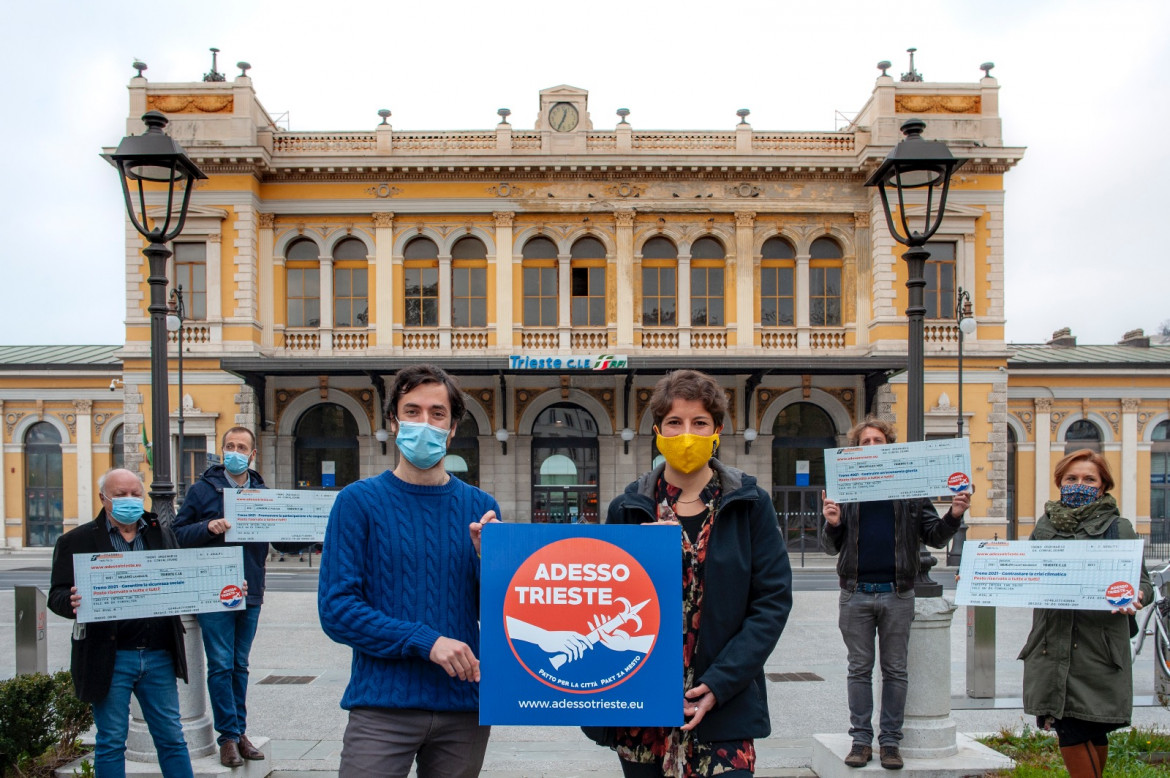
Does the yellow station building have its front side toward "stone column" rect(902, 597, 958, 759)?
yes

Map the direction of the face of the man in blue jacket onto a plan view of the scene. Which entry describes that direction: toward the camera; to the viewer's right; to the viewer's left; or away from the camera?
toward the camera

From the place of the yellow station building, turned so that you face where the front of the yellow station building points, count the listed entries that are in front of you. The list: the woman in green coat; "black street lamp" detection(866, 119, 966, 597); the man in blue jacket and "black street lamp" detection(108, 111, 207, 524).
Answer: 4

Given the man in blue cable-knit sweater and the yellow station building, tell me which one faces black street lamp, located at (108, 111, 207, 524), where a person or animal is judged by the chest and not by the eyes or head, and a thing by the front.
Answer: the yellow station building

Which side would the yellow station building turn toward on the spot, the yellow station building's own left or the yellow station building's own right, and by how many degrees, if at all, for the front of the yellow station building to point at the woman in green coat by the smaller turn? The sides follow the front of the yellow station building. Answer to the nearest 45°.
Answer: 0° — it already faces them

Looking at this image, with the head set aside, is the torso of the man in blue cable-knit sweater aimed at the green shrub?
no

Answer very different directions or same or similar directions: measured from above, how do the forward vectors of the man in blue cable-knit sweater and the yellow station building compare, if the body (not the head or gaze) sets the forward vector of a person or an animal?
same or similar directions

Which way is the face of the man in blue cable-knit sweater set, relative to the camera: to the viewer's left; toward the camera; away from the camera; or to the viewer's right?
toward the camera

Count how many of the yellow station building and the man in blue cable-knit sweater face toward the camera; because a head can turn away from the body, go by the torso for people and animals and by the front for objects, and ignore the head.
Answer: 2

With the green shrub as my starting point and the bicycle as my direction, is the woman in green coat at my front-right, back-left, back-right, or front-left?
front-right

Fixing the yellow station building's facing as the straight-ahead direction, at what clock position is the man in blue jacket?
The man in blue jacket is roughly at 12 o'clock from the yellow station building.

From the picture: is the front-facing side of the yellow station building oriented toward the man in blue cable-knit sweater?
yes

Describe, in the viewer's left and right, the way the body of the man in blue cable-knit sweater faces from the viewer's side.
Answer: facing the viewer

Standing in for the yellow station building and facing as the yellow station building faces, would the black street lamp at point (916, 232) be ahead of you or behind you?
ahead

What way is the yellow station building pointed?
toward the camera
